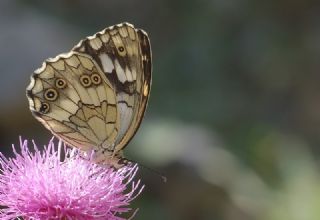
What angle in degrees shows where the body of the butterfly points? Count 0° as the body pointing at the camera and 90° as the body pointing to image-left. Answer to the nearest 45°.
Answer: approximately 270°
